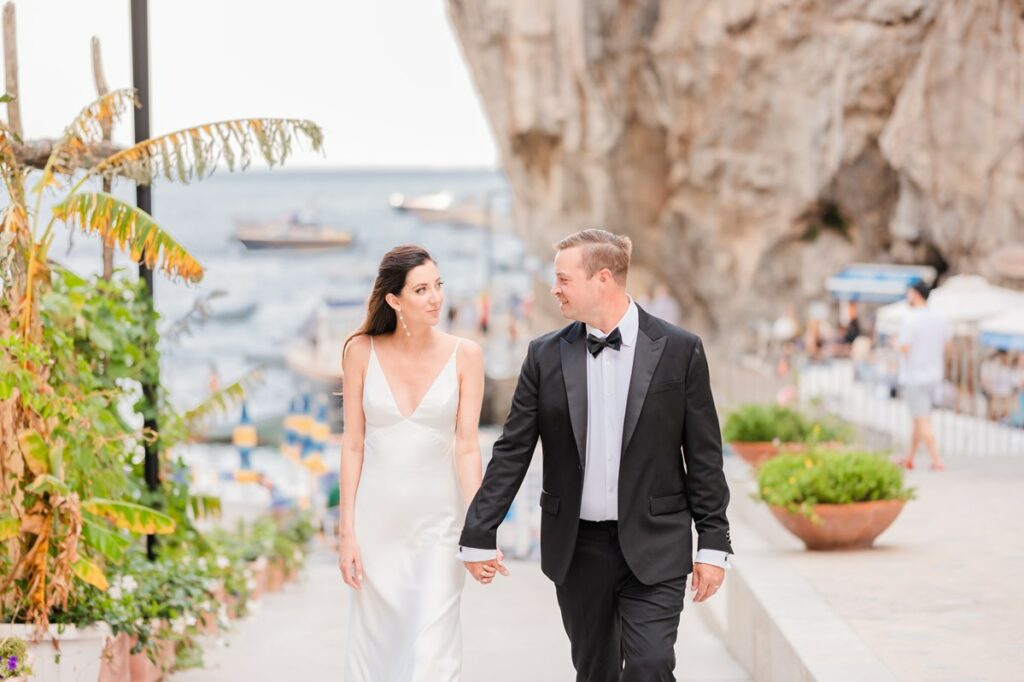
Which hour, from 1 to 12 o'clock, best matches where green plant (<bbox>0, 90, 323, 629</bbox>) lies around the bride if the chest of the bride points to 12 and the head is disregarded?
The green plant is roughly at 4 o'clock from the bride.

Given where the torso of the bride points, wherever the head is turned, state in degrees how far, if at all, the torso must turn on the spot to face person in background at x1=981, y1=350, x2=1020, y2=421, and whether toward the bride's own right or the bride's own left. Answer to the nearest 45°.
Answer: approximately 135° to the bride's own left

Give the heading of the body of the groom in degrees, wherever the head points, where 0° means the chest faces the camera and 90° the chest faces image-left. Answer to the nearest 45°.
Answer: approximately 0°

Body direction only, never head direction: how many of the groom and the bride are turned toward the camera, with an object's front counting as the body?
2

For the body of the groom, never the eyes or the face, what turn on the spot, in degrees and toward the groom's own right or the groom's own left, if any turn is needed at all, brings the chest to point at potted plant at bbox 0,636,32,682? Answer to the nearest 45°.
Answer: approximately 90° to the groom's own right

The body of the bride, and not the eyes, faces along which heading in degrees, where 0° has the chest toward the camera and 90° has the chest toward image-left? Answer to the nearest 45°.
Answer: approximately 0°

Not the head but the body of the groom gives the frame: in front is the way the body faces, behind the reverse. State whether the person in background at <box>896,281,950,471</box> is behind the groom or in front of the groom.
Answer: behind
